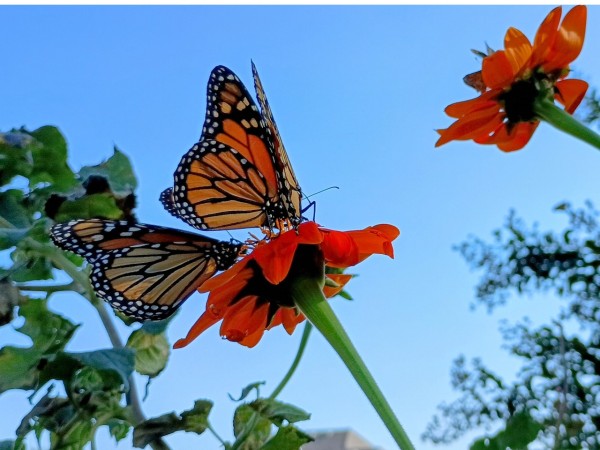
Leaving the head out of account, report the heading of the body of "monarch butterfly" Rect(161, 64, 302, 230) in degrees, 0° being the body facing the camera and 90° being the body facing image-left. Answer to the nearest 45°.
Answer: approximately 315°
